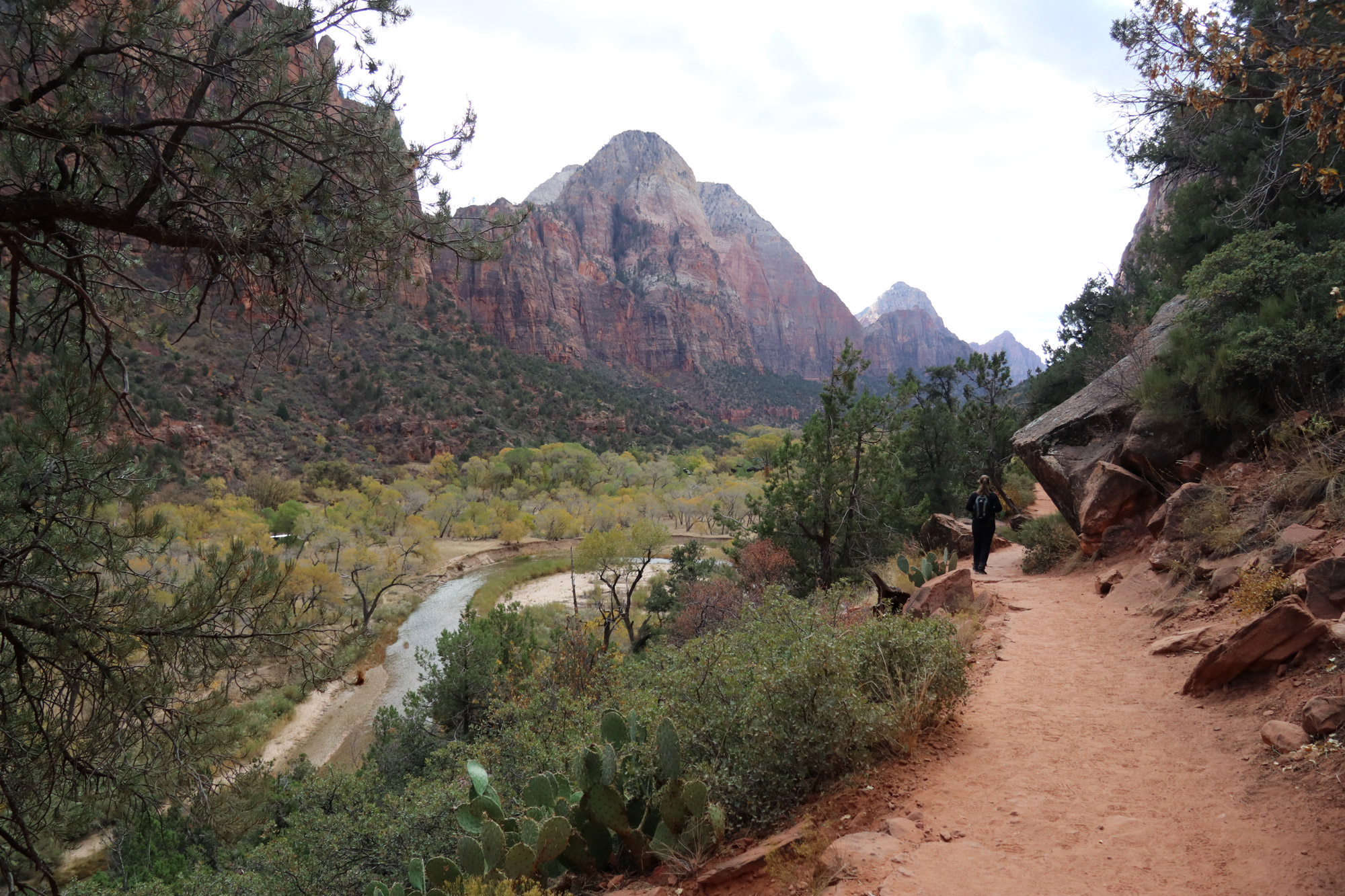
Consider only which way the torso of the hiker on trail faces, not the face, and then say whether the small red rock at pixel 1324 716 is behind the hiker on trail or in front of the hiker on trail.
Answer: behind

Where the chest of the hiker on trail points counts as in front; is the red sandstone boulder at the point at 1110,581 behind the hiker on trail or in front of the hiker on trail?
behind

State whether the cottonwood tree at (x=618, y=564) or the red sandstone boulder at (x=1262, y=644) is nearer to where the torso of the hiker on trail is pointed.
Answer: the cottonwood tree

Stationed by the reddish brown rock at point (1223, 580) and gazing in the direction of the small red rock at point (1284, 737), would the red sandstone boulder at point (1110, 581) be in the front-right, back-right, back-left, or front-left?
back-right

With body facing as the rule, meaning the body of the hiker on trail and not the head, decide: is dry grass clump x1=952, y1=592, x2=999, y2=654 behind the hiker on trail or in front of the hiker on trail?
behind

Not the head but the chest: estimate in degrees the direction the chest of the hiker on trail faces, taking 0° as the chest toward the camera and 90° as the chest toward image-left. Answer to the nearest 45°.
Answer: approximately 180°

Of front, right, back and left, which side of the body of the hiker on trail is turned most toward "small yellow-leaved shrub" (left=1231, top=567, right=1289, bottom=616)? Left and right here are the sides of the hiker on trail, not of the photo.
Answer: back

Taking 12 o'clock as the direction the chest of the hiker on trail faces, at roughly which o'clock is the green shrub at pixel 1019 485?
The green shrub is roughly at 12 o'clock from the hiker on trail.

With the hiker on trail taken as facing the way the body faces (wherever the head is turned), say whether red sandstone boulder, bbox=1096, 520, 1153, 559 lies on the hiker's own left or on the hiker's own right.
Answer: on the hiker's own right

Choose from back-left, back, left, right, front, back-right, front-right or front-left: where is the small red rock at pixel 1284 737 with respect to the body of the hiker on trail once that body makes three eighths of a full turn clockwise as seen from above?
front-right

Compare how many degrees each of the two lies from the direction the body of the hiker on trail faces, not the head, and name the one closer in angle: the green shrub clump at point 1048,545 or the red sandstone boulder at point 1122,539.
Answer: the green shrub clump
